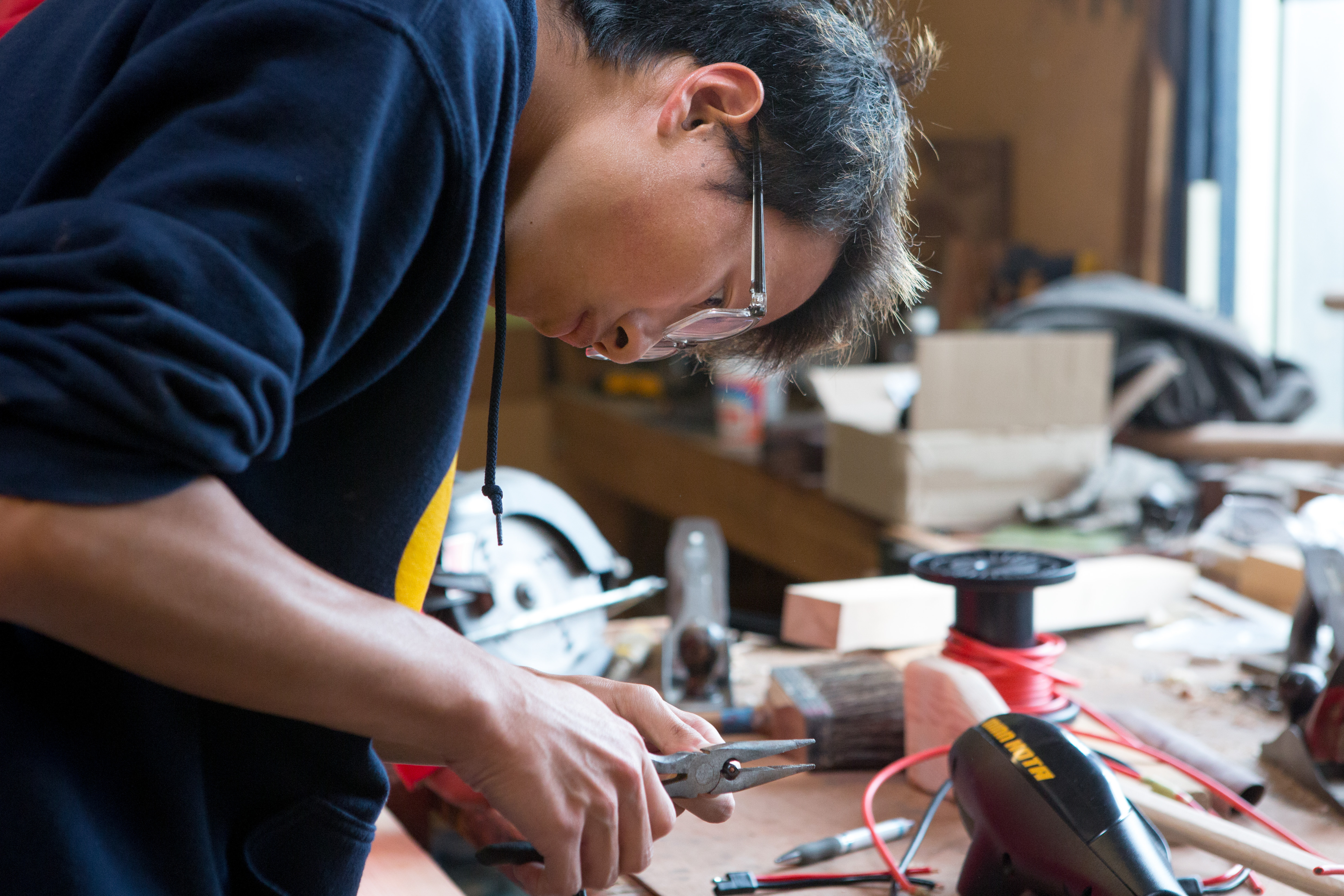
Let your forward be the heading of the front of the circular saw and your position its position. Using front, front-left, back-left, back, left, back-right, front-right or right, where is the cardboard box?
front-left

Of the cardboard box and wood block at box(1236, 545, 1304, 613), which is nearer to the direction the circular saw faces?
the wood block

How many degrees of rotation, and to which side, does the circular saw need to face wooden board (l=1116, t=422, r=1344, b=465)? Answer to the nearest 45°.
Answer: approximately 45° to its left

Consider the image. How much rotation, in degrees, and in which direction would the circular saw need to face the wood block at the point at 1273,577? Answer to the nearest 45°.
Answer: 0° — it already faces it

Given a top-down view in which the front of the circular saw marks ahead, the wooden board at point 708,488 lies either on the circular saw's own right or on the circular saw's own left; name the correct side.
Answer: on the circular saw's own left

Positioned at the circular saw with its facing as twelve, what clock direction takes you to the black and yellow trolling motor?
The black and yellow trolling motor is roughly at 2 o'clock from the circular saw.

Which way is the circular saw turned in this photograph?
to the viewer's right
